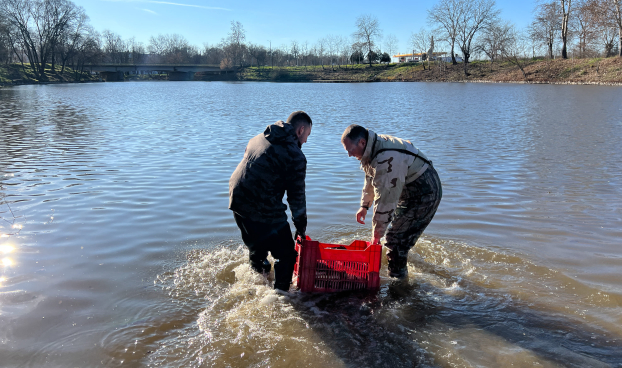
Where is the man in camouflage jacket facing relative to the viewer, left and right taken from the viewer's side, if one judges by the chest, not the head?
facing to the left of the viewer

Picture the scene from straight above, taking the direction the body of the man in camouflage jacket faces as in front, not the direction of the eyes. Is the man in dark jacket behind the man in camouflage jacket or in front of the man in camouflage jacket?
in front

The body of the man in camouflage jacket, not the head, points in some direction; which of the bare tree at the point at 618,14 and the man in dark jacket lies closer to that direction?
the man in dark jacket

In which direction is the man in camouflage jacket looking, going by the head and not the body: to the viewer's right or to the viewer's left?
to the viewer's left

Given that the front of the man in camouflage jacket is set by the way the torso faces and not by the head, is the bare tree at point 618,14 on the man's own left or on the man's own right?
on the man's own right

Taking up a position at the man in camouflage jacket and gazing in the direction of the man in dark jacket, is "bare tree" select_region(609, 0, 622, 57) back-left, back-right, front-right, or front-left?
back-right
